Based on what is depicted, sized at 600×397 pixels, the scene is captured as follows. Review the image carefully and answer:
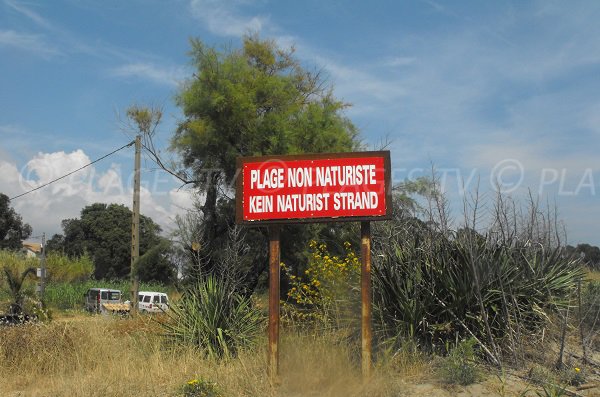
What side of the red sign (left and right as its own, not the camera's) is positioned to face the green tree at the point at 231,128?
back

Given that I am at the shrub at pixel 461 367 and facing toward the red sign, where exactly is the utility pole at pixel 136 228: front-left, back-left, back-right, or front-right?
front-right

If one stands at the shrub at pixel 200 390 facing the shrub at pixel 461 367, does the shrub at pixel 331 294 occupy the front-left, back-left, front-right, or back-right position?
front-left

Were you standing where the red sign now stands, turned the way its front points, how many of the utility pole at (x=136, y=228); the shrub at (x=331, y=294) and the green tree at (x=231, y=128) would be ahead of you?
0

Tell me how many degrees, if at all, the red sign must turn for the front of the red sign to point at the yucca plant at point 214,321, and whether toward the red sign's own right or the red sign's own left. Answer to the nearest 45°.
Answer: approximately 135° to the red sign's own right

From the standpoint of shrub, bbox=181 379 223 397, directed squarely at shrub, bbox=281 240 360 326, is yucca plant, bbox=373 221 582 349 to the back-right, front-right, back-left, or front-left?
front-right

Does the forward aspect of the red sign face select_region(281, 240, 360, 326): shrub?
no

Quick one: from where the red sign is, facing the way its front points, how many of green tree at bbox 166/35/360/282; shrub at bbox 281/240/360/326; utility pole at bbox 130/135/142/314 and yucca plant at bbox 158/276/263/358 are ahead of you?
0

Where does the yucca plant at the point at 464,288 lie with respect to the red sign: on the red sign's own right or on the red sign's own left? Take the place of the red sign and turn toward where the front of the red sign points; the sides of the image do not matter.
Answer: on the red sign's own left

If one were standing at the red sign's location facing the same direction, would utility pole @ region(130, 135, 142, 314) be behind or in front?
behind

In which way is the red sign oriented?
toward the camera
